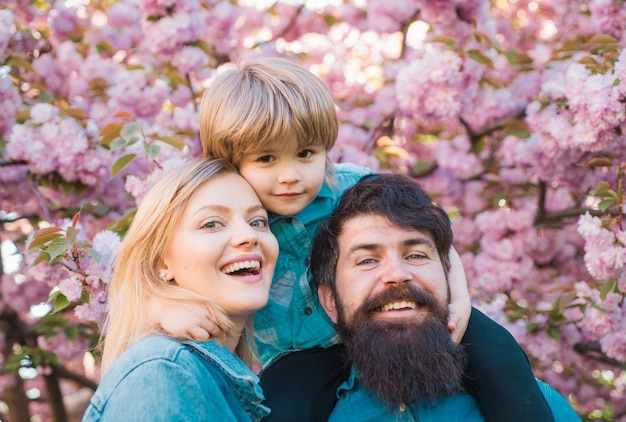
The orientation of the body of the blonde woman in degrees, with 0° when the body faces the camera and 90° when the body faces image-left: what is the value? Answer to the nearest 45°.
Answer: approximately 315°

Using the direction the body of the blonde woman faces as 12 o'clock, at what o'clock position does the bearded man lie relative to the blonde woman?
The bearded man is roughly at 10 o'clock from the blonde woman.

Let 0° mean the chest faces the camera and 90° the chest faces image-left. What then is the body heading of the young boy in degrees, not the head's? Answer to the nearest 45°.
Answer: approximately 0°

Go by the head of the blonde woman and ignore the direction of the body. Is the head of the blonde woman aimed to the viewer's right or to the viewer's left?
to the viewer's right

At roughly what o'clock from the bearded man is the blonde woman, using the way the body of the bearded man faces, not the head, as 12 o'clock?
The blonde woman is roughly at 2 o'clock from the bearded man.
